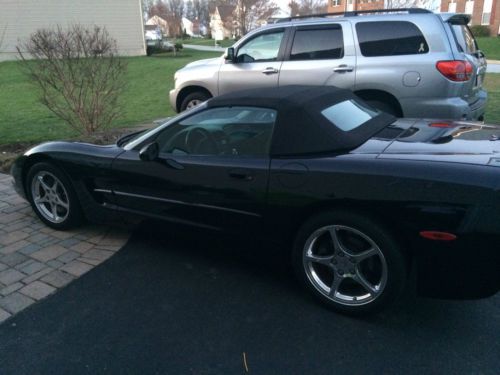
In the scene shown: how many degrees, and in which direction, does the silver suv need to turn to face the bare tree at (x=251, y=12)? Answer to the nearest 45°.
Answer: approximately 45° to its right

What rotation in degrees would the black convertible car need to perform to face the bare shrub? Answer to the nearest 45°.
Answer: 0° — it already faces it

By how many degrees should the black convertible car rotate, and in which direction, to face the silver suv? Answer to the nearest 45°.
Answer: approximately 45° to its right

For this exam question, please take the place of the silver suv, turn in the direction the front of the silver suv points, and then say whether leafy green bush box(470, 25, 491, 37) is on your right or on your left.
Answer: on your right

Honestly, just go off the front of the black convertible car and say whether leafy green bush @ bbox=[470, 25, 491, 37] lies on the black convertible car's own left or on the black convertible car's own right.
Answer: on the black convertible car's own right

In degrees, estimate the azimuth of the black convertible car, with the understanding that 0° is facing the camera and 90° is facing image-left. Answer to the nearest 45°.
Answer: approximately 135°

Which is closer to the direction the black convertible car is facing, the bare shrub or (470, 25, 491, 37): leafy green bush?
the bare shrub

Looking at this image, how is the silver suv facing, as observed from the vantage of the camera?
facing away from the viewer and to the left of the viewer
